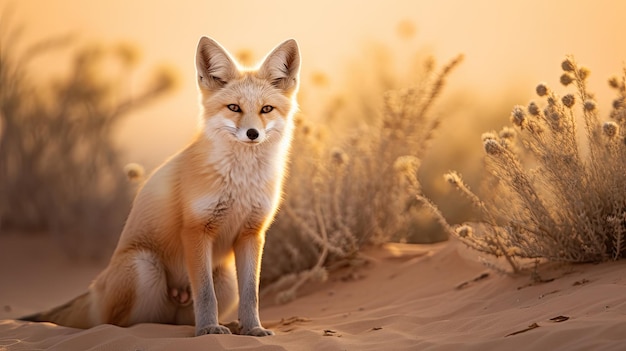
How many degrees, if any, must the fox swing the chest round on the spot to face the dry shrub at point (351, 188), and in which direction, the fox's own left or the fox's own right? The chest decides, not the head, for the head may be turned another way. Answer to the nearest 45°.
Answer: approximately 90° to the fox's own left

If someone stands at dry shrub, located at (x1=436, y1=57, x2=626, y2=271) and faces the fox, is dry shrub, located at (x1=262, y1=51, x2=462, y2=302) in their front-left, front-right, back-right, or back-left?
front-right

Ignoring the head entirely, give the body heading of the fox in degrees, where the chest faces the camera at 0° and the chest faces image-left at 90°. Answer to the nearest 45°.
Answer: approximately 315°
